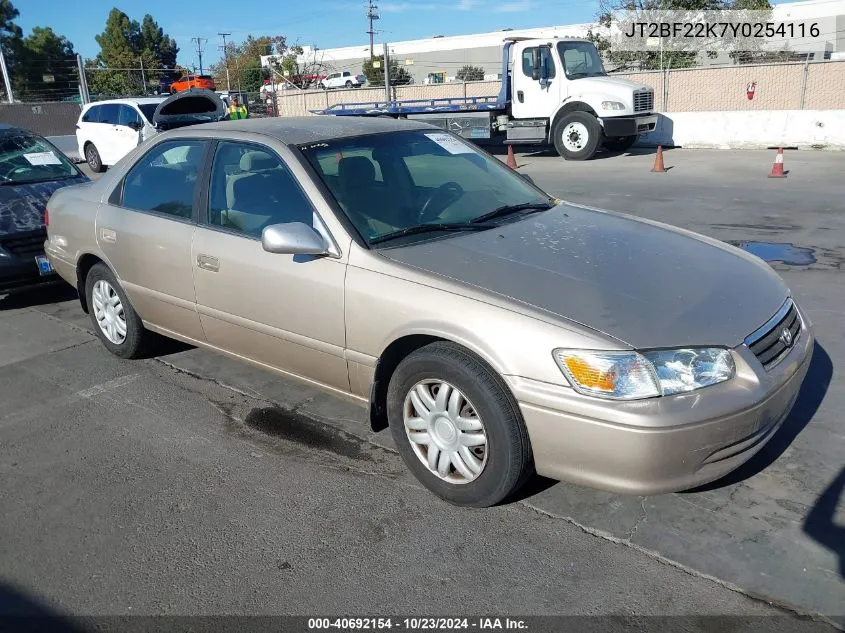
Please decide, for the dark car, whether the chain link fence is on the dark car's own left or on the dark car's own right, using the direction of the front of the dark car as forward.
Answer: on the dark car's own left

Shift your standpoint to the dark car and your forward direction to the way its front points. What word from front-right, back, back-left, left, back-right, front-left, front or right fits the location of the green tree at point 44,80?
back-left

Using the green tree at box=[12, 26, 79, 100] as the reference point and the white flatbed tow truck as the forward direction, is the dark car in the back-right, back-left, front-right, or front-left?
front-right

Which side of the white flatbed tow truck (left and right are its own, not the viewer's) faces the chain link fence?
left

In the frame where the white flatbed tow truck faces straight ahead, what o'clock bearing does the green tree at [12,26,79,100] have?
The green tree is roughly at 6 o'clock from the white flatbed tow truck.

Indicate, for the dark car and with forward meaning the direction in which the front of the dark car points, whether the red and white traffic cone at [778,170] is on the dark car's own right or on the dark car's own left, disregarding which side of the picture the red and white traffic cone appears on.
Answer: on the dark car's own left

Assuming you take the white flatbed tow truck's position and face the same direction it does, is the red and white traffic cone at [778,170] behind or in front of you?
in front

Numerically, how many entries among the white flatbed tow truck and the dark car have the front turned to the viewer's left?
0

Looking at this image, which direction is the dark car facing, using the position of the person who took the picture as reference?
facing the viewer and to the right of the viewer
